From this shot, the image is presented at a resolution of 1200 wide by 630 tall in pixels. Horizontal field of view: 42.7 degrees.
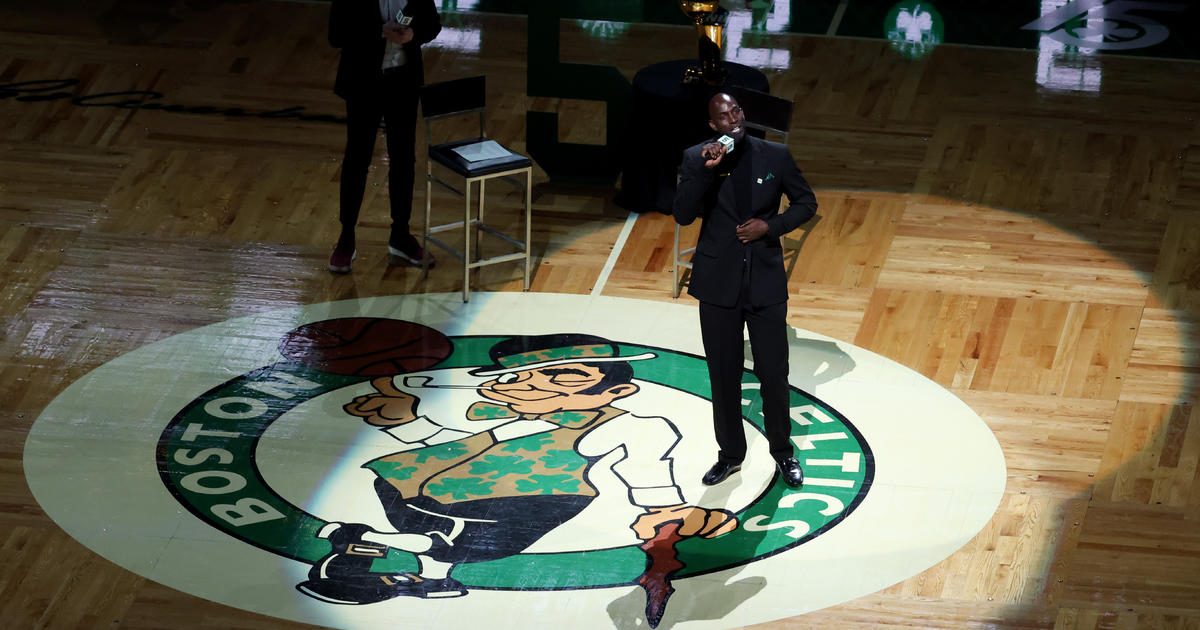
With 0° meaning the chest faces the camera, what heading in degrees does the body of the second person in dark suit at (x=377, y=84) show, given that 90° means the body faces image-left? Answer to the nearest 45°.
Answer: approximately 0°

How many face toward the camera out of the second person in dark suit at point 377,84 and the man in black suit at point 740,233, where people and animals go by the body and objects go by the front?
2

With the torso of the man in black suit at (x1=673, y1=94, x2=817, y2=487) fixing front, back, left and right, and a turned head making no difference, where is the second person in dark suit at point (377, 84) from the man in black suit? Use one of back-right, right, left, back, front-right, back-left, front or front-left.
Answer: back-right

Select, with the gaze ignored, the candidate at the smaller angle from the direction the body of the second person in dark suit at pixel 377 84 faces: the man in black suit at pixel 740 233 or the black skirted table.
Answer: the man in black suit

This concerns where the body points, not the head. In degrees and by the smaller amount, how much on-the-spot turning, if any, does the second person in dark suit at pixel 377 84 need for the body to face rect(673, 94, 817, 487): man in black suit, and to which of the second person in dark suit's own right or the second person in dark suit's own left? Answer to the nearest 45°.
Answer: approximately 45° to the second person in dark suit's own left

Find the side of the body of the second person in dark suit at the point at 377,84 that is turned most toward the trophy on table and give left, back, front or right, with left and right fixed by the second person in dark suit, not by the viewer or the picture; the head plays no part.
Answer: left

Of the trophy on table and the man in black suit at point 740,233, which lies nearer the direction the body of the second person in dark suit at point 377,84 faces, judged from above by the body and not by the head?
the man in black suit

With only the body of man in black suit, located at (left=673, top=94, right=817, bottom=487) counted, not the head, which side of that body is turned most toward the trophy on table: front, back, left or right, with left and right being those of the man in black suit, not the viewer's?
back

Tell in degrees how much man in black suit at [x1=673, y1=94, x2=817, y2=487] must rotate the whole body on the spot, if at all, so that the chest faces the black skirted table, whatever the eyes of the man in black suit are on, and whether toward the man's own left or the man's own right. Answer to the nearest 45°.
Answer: approximately 180°

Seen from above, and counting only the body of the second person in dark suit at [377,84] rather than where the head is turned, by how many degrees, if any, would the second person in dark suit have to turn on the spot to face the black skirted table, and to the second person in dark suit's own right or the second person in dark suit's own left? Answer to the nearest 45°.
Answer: approximately 90° to the second person in dark suit's own left
